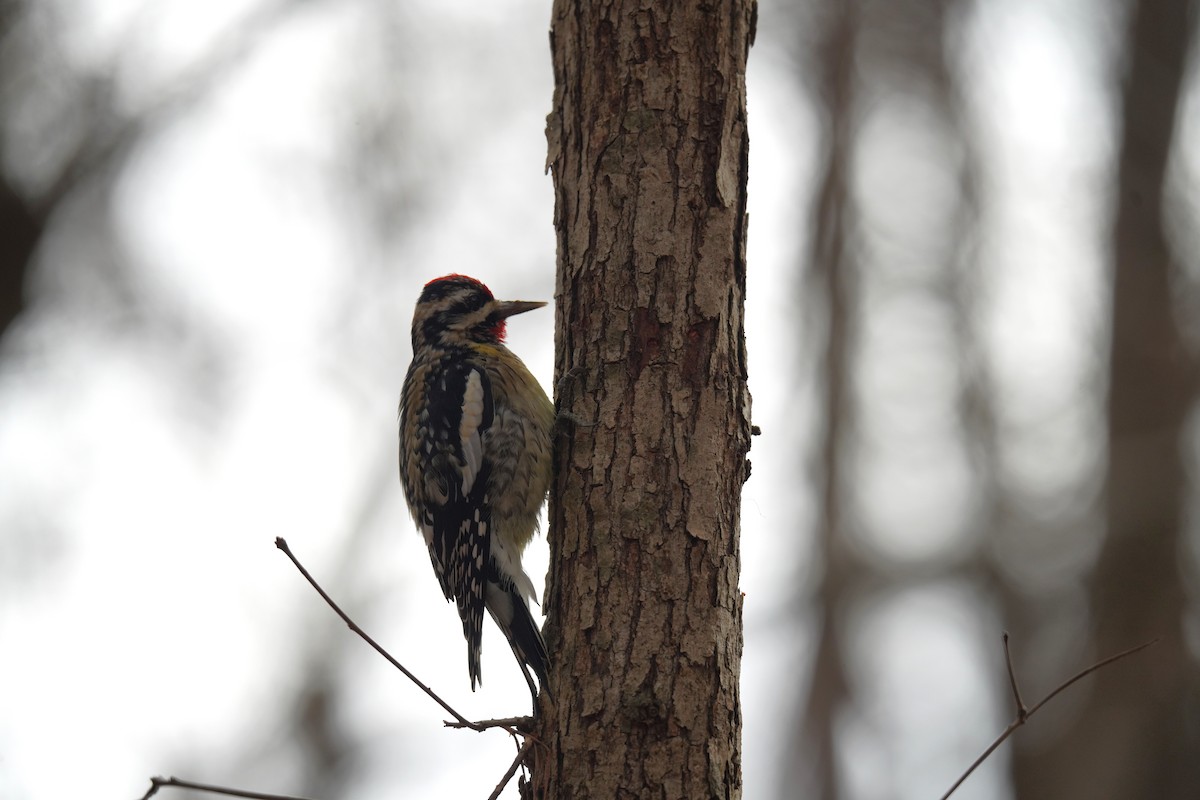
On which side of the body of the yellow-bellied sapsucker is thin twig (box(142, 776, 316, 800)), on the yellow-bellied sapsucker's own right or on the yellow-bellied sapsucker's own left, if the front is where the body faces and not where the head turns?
on the yellow-bellied sapsucker's own right

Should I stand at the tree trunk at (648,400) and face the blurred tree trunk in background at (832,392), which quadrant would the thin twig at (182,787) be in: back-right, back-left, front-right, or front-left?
back-left

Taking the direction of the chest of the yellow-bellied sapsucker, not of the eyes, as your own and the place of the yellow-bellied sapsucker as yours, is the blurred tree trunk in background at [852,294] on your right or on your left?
on your left

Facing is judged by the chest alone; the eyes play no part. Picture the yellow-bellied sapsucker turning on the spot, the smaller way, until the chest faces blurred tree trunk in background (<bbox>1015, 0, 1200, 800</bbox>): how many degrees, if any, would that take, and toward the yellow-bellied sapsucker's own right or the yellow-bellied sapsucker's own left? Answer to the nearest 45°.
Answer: approximately 45° to the yellow-bellied sapsucker's own left

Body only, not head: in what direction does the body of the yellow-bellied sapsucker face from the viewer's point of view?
to the viewer's right

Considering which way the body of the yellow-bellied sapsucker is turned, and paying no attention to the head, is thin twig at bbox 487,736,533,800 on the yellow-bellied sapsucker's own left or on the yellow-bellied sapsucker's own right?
on the yellow-bellied sapsucker's own right
